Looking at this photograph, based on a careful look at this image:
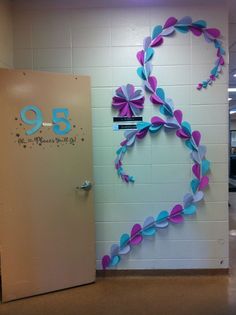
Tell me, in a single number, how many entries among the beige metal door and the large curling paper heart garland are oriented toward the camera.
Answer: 2

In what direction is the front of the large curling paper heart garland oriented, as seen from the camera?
facing the viewer

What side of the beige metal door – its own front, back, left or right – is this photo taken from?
front

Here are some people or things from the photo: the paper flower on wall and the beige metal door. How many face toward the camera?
2

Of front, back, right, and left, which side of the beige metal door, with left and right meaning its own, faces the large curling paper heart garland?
left

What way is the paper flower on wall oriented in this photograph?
toward the camera

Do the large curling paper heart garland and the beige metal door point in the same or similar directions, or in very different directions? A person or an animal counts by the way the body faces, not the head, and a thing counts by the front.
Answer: same or similar directions
